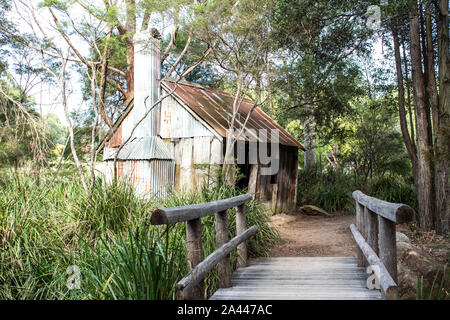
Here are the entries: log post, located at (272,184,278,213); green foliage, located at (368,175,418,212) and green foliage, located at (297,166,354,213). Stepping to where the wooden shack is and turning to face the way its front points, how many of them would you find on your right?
0

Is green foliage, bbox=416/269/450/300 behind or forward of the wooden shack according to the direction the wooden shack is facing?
forward

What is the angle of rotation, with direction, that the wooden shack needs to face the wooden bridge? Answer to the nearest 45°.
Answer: approximately 45° to its right

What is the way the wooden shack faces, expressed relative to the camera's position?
facing the viewer and to the right of the viewer

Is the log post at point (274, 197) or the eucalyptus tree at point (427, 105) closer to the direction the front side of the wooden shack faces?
the eucalyptus tree

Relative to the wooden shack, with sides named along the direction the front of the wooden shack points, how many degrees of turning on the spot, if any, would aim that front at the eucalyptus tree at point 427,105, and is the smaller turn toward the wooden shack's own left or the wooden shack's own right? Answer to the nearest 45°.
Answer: approximately 45° to the wooden shack's own left

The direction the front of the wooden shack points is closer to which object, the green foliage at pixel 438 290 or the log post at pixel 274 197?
the green foliage

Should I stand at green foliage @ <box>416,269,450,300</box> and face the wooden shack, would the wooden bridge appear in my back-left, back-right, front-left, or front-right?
front-left

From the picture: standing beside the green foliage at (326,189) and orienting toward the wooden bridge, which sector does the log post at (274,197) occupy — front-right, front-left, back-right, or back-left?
front-right

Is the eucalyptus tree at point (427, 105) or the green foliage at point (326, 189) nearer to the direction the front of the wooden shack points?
the eucalyptus tree

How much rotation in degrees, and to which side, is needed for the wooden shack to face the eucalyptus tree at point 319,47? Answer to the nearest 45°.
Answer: approximately 45° to its left

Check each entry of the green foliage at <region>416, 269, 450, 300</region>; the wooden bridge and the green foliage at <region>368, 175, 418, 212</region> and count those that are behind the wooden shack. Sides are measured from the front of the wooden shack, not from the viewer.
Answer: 0

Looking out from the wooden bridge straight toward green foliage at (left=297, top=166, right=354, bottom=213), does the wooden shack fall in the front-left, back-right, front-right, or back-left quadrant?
front-left

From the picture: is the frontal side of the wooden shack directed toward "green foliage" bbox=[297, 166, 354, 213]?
no
